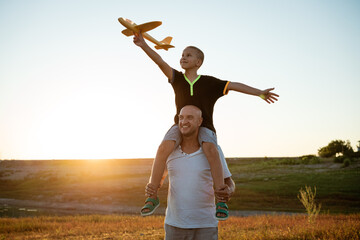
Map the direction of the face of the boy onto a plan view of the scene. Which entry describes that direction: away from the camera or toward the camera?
toward the camera

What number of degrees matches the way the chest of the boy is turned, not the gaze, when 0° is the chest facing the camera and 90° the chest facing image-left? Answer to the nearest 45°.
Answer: approximately 0°
